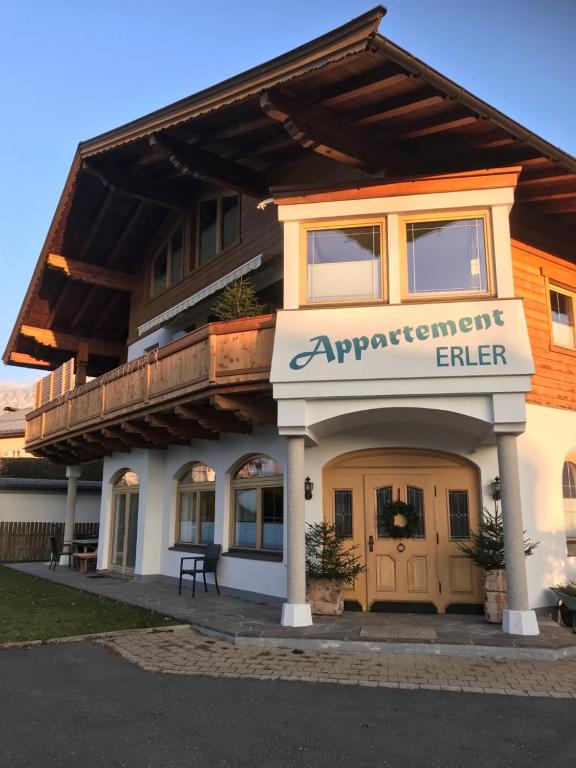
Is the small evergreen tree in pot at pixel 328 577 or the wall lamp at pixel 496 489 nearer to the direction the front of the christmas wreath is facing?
the small evergreen tree in pot

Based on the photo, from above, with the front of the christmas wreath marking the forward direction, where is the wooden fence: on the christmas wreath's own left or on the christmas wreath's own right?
on the christmas wreath's own right

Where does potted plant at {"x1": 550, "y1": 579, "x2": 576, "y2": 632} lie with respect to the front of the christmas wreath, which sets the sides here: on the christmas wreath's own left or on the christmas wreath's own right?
on the christmas wreath's own left

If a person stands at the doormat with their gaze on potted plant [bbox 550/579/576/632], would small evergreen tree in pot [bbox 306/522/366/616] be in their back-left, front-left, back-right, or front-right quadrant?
back-left

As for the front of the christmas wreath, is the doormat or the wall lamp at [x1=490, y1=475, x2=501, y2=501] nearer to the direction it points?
the doormat

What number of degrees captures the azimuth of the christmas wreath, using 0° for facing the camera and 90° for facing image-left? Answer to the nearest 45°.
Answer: approximately 0°

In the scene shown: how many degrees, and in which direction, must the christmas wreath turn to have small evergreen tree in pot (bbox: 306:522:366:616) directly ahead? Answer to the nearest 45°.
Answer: approximately 45° to its right

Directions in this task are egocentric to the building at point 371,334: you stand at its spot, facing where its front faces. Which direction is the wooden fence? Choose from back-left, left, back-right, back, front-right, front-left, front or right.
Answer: back-right
